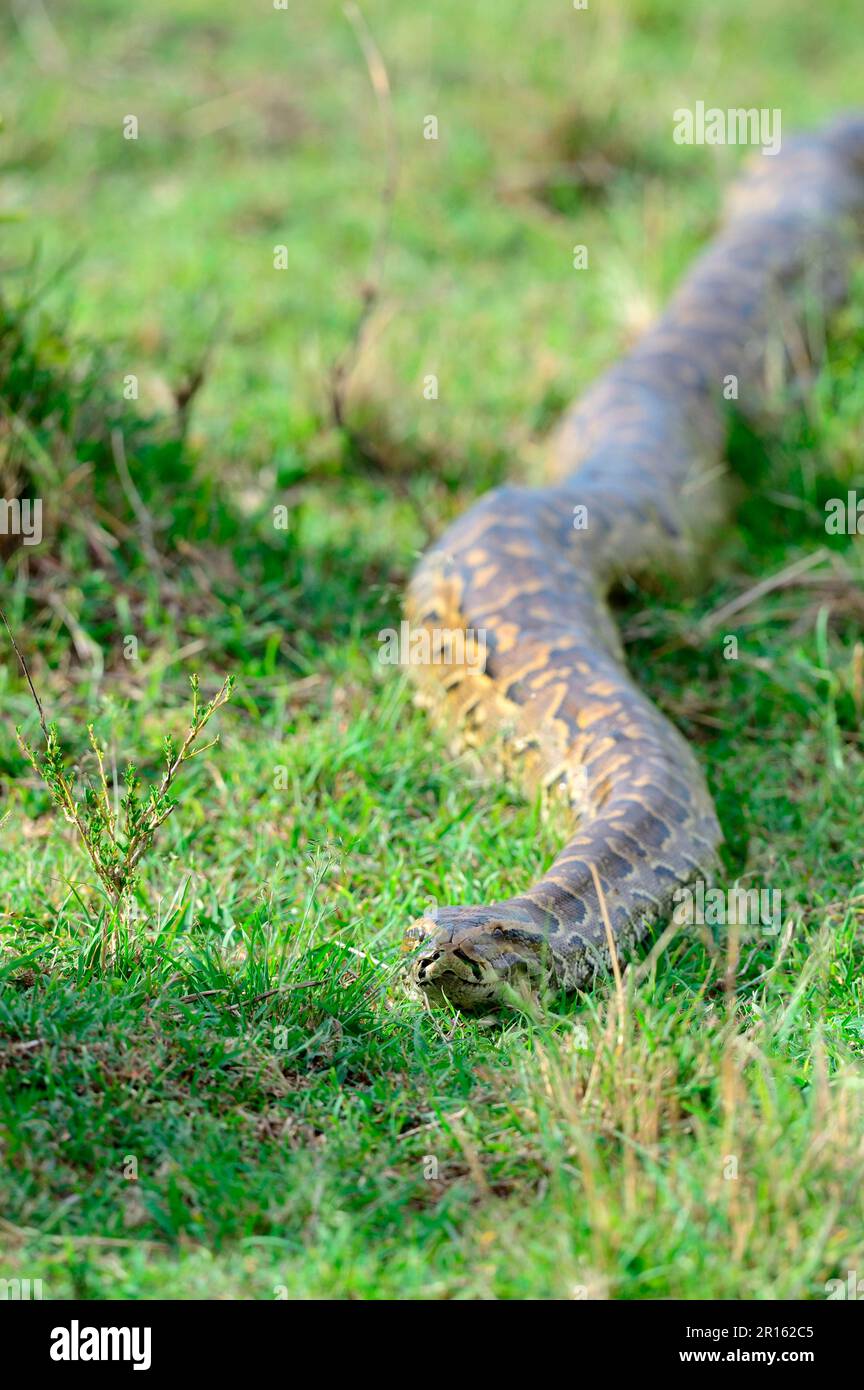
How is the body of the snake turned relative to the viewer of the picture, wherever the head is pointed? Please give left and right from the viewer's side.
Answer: facing the viewer and to the left of the viewer
